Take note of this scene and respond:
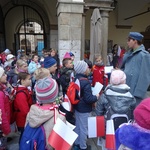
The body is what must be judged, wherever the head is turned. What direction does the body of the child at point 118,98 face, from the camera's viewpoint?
away from the camera

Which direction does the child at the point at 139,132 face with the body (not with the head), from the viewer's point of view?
away from the camera

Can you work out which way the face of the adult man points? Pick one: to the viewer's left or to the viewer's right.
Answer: to the viewer's left

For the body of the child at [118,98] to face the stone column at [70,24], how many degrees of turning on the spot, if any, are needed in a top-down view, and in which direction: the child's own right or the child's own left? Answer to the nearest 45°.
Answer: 0° — they already face it

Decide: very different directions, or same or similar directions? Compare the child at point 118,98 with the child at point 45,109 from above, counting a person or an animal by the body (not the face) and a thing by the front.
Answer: same or similar directions

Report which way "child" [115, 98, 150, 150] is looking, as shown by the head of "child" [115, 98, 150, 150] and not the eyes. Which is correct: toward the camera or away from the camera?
away from the camera

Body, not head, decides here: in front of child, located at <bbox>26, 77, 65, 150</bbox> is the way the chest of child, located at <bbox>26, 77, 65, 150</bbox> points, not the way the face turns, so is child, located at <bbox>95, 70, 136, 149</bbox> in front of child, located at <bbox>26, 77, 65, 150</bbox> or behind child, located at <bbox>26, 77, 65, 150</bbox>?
in front

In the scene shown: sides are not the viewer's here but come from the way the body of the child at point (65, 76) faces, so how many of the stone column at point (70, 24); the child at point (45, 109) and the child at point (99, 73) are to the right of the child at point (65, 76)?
1

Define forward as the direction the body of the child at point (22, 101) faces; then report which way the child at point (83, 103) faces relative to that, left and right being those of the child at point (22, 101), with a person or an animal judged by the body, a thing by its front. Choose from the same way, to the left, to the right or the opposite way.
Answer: the same way

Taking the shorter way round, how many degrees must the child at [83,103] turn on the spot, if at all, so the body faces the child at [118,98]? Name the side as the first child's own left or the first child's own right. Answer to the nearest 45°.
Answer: approximately 45° to the first child's own right

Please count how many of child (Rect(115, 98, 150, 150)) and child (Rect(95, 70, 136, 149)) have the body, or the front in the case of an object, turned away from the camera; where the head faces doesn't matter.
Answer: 2

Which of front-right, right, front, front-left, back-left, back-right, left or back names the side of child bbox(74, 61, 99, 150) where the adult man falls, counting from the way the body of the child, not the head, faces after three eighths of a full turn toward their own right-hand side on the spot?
back-left

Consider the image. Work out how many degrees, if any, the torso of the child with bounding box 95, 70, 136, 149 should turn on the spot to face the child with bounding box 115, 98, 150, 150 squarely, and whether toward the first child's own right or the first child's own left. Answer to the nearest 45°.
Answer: approximately 180°
